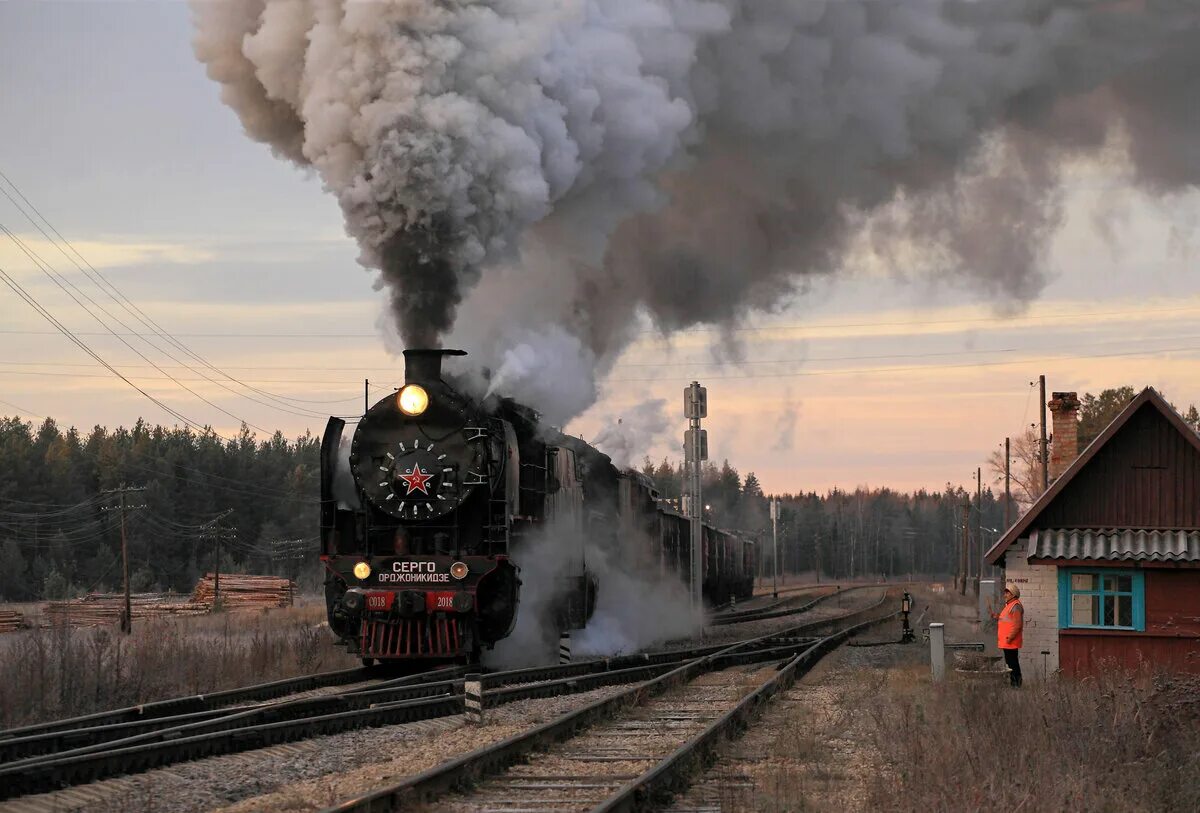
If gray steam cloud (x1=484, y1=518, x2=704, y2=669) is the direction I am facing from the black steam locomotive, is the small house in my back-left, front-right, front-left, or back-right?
front-right

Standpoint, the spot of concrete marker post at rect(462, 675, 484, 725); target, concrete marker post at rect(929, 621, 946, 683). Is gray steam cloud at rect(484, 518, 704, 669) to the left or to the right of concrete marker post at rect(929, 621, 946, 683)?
left
